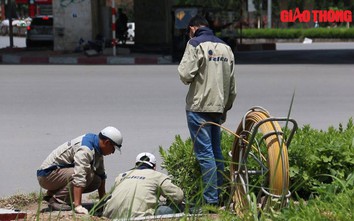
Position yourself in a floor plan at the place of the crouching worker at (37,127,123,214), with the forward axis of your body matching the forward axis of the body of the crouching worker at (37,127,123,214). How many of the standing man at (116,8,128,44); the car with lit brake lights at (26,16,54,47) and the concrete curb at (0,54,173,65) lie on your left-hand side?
3

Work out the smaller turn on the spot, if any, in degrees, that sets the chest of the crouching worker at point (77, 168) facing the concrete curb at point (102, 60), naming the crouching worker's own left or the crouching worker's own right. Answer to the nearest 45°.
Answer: approximately 90° to the crouching worker's own left

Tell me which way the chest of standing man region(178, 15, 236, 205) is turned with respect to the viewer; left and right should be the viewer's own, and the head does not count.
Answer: facing away from the viewer and to the left of the viewer

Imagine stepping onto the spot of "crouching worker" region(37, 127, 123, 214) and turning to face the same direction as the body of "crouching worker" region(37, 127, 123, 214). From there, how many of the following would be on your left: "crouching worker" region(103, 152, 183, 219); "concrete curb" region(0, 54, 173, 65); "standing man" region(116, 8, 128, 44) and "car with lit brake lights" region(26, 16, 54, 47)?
3

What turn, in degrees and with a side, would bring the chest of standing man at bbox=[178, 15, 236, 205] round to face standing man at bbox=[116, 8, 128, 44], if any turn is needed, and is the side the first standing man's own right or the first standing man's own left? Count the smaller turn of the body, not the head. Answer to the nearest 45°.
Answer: approximately 45° to the first standing man's own right

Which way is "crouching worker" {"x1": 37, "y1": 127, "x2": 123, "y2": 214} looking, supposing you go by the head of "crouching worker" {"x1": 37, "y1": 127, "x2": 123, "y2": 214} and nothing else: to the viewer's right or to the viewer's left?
to the viewer's right

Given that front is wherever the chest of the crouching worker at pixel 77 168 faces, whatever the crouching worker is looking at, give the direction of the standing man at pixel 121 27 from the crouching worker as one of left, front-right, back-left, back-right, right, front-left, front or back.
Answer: left

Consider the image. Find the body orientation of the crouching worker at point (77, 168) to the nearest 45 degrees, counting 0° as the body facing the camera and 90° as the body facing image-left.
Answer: approximately 270°
